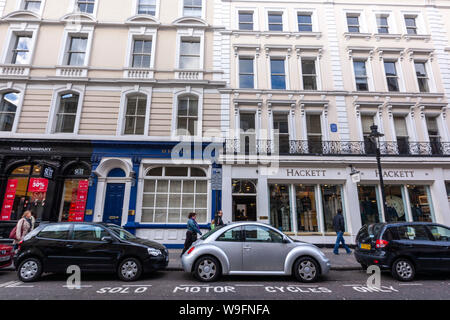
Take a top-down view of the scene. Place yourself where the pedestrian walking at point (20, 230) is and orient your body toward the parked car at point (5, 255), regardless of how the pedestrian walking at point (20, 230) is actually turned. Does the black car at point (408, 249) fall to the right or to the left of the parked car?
left

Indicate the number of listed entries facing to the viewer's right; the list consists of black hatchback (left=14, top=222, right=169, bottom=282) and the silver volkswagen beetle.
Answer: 2

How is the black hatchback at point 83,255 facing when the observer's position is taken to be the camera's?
facing to the right of the viewer

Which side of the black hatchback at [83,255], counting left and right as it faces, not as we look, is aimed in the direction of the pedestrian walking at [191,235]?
front

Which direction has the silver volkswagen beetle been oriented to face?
to the viewer's right

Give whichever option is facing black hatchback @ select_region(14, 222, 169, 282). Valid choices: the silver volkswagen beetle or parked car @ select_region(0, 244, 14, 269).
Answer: the parked car

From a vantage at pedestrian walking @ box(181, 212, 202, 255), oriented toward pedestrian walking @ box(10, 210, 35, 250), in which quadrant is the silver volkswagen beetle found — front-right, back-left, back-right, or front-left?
back-left

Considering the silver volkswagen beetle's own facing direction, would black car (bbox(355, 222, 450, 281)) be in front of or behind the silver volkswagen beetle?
in front

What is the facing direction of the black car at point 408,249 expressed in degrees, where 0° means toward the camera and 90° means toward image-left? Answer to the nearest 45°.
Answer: approximately 225°

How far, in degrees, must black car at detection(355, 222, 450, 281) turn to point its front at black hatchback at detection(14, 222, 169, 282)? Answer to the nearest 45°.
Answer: approximately 180°

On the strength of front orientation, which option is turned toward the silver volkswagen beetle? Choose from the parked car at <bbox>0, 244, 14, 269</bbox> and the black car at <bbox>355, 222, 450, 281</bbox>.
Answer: the parked car

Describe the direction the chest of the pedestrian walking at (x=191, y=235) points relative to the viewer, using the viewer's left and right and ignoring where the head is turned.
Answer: facing to the right of the viewer

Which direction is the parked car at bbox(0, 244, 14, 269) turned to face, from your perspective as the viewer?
facing the viewer and to the right of the viewer

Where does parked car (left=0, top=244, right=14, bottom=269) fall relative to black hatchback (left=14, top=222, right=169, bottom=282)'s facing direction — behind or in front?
behind
